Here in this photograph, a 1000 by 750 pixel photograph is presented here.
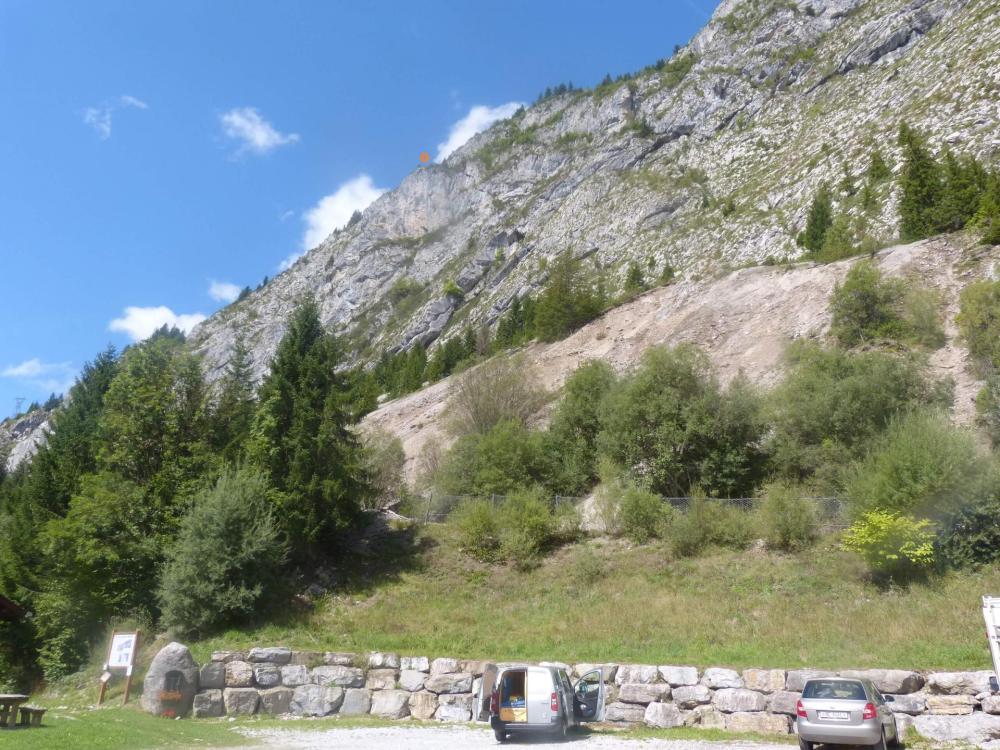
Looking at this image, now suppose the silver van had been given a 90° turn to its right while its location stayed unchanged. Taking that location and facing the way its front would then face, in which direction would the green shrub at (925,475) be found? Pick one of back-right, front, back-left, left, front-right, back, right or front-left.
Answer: front-left

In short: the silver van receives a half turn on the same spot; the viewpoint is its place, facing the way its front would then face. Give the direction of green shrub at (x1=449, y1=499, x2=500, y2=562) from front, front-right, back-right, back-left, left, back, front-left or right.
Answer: back

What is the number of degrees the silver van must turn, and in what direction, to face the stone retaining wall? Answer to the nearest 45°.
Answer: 0° — it already faces it

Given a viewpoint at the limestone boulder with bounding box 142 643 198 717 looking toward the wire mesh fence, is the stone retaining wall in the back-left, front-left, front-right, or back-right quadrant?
front-right

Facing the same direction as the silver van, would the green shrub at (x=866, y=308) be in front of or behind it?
in front

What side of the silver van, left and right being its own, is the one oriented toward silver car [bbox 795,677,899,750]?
right

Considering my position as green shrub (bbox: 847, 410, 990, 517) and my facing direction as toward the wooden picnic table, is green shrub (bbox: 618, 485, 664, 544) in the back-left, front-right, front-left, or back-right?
front-right

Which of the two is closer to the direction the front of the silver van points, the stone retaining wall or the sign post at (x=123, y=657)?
the stone retaining wall

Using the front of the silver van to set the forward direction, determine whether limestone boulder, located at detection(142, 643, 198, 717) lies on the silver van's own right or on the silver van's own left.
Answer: on the silver van's own left

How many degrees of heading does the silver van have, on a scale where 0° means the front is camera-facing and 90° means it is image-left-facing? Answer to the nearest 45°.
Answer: approximately 180°

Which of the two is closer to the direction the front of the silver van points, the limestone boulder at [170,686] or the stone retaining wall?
the stone retaining wall

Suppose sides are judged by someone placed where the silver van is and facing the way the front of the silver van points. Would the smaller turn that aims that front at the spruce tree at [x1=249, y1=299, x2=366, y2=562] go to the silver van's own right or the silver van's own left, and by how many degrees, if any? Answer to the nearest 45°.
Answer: approximately 45° to the silver van's own left

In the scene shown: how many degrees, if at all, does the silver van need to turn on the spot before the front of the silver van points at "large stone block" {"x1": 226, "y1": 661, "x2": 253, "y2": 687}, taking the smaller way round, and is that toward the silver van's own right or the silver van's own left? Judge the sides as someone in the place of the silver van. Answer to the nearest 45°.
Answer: approximately 45° to the silver van's own left

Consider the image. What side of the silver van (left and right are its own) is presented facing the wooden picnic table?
left

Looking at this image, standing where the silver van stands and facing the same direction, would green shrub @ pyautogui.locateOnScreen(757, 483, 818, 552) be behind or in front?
in front
